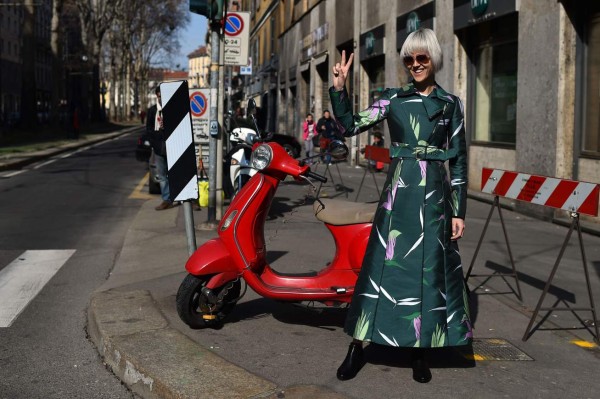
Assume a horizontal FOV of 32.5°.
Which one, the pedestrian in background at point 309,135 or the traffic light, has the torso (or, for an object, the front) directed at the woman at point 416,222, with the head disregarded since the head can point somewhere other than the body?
the pedestrian in background

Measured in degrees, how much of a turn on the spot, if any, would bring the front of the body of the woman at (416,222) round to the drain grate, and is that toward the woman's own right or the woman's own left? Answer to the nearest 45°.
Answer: approximately 135° to the woman's own left

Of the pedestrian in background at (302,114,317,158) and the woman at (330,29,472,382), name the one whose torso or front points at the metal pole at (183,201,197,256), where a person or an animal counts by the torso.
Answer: the pedestrian in background

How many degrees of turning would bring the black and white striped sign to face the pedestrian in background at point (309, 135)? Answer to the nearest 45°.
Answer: approximately 180°

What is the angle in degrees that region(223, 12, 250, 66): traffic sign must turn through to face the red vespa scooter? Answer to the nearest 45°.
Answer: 0° — it already faces it

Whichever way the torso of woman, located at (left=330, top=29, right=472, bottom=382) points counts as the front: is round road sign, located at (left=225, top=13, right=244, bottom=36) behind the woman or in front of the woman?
behind

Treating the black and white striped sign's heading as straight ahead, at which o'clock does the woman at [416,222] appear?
The woman is roughly at 11 o'clock from the black and white striped sign.

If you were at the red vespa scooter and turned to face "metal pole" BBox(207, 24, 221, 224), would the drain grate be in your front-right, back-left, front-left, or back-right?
back-right

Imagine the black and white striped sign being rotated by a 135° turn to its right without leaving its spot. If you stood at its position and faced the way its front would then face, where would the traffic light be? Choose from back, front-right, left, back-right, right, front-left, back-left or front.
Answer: front-right

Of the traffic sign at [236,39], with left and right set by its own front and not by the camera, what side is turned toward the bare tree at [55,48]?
back

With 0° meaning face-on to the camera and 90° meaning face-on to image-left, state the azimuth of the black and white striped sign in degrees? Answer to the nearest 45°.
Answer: approximately 0°

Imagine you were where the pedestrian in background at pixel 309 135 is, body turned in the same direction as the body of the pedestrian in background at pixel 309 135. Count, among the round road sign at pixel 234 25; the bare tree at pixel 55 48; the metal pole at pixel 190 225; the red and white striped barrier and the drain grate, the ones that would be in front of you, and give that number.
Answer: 4
